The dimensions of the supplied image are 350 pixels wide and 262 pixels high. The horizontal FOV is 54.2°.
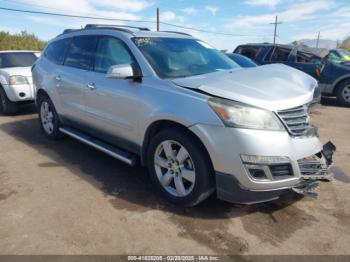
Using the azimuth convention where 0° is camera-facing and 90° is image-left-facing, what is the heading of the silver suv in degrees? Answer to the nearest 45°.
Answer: approximately 315°

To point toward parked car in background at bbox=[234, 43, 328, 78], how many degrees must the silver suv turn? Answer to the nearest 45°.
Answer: approximately 90° to its left

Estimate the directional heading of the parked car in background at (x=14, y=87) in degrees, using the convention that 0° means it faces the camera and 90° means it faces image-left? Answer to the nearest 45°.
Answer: approximately 315°

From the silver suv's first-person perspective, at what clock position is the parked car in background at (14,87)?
The parked car in background is roughly at 6 o'clock from the silver suv.
